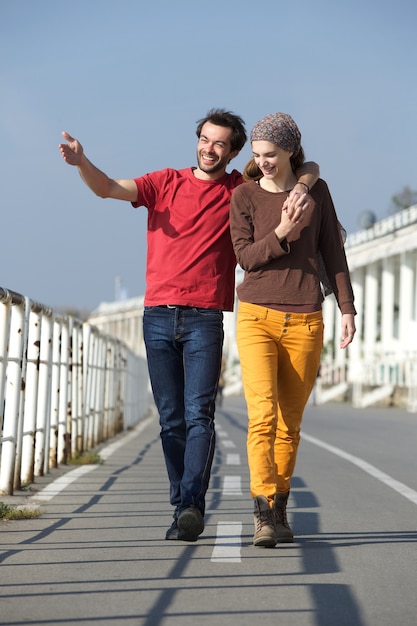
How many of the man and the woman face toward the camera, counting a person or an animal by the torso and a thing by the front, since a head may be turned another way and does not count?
2

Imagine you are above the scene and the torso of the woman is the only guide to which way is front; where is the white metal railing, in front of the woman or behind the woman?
behind

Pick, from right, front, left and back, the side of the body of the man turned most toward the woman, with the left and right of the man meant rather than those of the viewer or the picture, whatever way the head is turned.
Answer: left

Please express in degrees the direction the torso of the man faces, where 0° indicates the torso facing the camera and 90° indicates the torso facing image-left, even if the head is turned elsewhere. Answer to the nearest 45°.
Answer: approximately 0°

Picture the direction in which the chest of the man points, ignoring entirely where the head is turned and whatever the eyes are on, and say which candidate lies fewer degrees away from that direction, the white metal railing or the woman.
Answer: the woman

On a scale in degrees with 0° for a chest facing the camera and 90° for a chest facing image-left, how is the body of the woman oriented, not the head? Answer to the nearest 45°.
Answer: approximately 0°

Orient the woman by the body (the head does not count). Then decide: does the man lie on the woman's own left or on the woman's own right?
on the woman's own right
